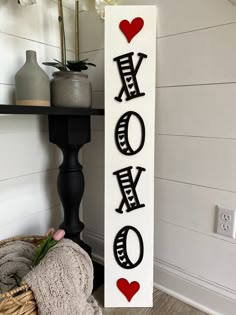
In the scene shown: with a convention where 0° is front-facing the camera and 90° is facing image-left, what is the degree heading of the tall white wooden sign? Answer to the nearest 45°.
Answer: approximately 0°

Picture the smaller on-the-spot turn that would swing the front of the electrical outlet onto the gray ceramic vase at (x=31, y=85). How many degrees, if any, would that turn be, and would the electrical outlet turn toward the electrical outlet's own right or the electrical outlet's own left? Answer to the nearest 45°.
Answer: approximately 45° to the electrical outlet's own right

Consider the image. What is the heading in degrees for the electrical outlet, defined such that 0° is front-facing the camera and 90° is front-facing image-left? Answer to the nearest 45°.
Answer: approximately 45°

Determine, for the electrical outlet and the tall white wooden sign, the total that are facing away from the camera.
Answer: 0
